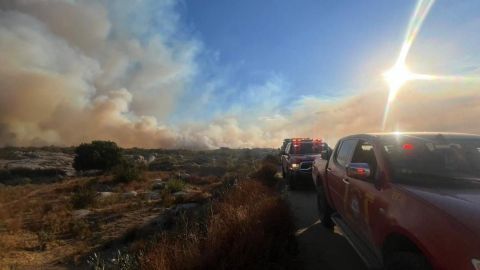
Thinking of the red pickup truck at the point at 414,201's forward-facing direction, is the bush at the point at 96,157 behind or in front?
behind

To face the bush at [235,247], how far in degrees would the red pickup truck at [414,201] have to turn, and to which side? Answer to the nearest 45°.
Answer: approximately 135° to its right

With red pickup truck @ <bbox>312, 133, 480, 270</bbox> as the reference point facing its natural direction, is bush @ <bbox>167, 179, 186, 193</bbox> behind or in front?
behind

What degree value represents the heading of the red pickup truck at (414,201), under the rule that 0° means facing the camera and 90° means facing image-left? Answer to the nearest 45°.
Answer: approximately 315°

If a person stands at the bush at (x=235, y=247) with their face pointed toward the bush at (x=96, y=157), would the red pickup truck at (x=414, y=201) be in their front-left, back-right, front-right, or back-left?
back-right
